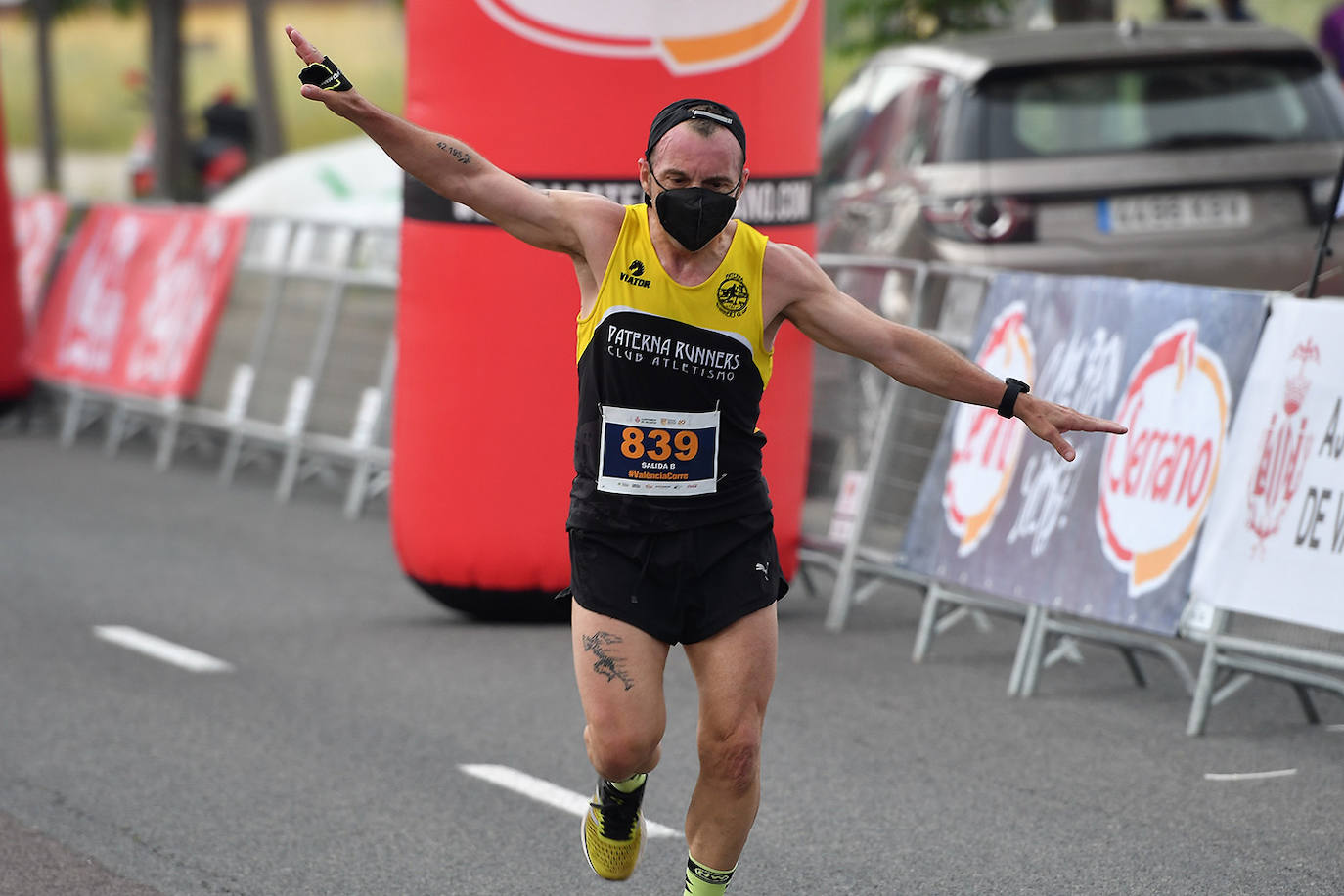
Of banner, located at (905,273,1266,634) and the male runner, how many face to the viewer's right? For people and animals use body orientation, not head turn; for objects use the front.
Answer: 0

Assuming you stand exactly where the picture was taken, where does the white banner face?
facing the viewer and to the left of the viewer

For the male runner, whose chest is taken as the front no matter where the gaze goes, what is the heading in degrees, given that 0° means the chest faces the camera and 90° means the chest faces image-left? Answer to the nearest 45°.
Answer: approximately 0°

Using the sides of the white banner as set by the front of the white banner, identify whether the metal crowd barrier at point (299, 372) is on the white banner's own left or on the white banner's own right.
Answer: on the white banner's own right

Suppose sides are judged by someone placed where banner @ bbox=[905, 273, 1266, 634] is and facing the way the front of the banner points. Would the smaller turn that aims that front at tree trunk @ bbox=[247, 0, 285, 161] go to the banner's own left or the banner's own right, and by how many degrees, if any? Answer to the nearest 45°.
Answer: approximately 90° to the banner's own right

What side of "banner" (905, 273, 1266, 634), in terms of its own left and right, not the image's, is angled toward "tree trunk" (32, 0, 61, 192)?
right

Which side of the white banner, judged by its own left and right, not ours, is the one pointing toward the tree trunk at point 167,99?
right

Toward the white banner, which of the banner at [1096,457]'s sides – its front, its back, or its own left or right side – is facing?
left
